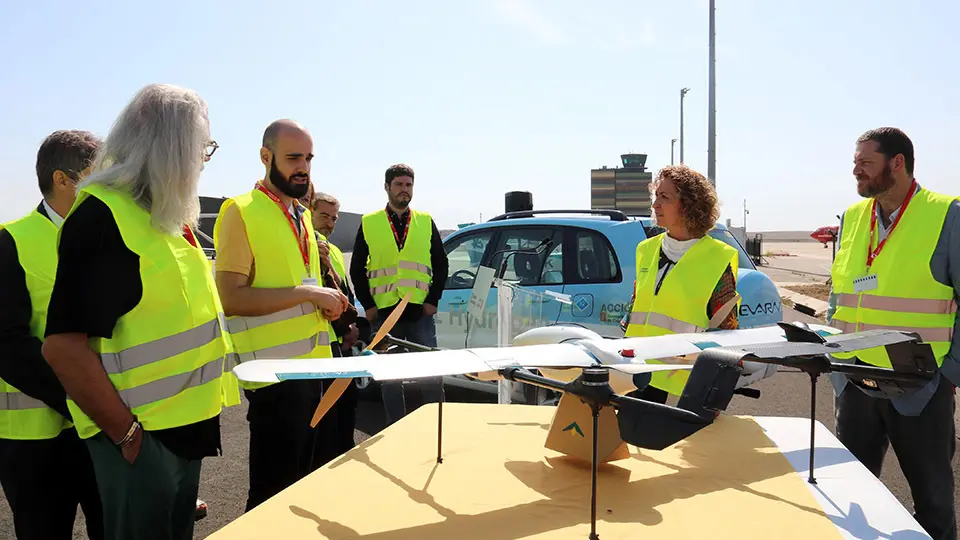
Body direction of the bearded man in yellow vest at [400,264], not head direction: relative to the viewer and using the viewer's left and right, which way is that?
facing the viewer

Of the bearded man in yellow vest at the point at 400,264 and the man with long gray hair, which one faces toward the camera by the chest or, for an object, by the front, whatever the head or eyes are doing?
the bearded man in yellow vest

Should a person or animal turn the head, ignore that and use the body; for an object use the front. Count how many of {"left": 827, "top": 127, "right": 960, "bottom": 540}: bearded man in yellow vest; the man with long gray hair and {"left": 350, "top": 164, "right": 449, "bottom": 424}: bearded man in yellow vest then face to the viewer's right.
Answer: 1

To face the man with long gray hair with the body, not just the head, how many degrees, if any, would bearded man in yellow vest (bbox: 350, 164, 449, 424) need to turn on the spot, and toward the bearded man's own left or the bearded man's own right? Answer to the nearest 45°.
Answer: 0° — they already face them

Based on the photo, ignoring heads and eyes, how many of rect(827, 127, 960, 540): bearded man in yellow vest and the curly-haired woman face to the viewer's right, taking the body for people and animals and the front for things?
0

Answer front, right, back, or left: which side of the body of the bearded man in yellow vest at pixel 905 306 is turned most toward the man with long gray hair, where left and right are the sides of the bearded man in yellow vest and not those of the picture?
front

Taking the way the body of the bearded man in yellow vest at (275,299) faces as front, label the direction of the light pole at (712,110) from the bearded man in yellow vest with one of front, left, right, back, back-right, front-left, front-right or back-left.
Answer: left

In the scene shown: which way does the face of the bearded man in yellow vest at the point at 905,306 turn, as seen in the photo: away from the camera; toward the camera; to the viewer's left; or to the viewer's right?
to the viewer's left

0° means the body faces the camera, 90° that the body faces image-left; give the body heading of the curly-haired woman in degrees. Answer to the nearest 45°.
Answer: approximately 45°

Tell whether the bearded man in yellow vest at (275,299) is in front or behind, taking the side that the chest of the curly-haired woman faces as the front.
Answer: in front

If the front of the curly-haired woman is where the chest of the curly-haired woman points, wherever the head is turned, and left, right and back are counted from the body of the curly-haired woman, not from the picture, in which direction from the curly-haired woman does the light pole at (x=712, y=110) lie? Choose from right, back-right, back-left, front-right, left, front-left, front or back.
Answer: back-right

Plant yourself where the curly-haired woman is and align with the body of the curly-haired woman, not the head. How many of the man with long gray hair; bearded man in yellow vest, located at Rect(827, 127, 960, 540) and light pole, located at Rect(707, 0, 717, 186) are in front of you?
1

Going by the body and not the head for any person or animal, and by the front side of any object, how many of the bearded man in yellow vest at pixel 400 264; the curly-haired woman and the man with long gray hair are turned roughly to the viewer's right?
1

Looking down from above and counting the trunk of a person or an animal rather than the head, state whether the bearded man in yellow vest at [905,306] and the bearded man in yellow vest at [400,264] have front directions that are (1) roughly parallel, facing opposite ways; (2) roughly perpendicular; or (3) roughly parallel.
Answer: roughly perpendicular

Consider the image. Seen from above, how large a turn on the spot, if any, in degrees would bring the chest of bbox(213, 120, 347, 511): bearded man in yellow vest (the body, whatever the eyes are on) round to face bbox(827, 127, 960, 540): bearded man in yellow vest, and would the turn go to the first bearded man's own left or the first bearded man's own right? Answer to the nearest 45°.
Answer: approximately 45° to the first bearded man's own left

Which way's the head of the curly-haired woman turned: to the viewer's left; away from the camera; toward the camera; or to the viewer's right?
to the viewer's left

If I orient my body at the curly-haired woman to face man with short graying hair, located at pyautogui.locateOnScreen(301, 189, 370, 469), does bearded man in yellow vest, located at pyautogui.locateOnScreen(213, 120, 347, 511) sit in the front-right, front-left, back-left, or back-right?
front-left

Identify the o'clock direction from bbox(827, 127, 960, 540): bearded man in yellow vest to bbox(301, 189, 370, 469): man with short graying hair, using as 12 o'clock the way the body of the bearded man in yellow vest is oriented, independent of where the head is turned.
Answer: The man with short graying hair is roughly at 1 o'clock from the bearded man in yellow vest.
